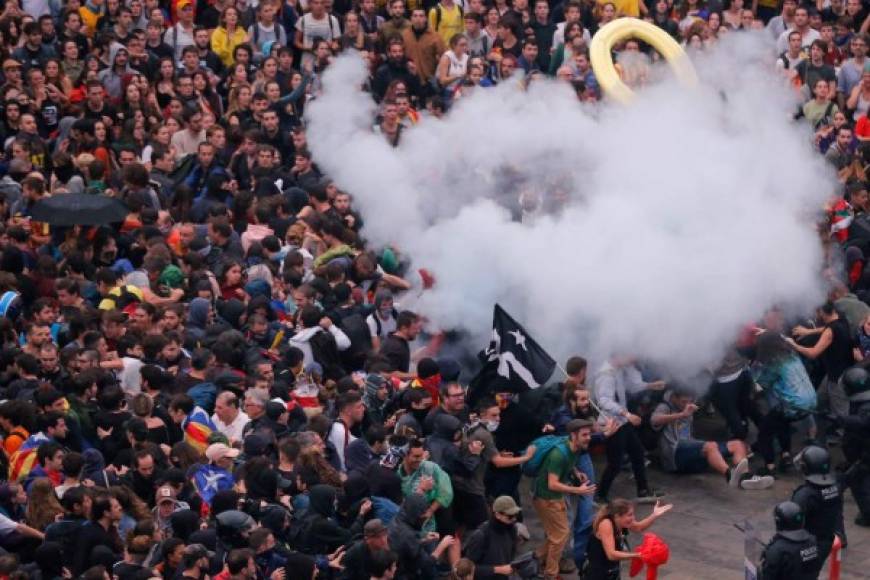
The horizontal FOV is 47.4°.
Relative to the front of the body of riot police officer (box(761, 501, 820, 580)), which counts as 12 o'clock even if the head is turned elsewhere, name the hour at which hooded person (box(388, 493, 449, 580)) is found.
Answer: The hooded person is roughly at 10 o'clock from the riot police officer.

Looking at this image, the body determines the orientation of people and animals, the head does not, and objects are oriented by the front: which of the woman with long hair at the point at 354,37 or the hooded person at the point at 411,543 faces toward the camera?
the woman with long hair

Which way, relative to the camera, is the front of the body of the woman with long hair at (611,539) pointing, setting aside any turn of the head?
to the viewer's right

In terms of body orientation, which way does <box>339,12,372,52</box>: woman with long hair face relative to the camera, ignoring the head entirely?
toward the camera

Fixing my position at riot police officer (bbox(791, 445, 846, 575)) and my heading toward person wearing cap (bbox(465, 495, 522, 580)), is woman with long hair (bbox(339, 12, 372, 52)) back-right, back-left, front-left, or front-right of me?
front-right

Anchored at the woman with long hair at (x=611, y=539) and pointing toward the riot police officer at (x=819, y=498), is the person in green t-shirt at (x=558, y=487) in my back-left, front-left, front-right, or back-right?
back-left

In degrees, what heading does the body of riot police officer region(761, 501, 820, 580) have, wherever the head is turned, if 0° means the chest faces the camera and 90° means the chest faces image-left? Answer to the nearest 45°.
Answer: approximately 135°

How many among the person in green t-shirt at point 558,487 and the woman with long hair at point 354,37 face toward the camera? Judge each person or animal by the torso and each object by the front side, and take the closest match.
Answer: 1

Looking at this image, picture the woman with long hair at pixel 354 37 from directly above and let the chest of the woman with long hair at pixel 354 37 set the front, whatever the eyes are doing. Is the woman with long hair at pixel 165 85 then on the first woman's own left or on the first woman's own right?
on the first woman's own right
